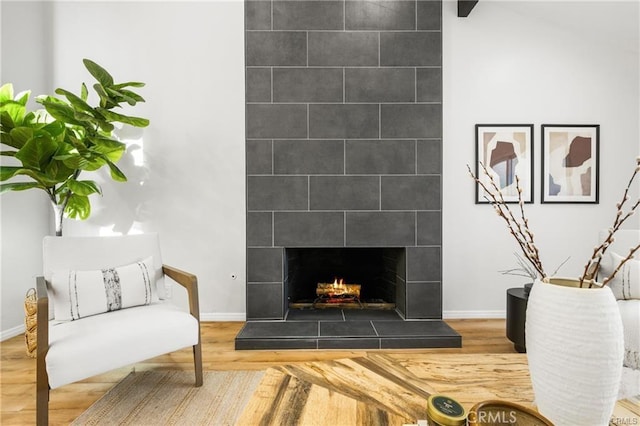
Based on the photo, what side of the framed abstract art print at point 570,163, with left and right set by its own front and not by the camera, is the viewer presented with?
front

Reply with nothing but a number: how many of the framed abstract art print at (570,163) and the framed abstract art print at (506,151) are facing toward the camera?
2

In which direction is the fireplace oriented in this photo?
toward the camera

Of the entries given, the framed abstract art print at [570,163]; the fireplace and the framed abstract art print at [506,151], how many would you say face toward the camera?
3

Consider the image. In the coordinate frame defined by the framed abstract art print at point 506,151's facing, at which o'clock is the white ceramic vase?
The white ceramic vase is roughly at 12 o'clock from the framed abstract art print.

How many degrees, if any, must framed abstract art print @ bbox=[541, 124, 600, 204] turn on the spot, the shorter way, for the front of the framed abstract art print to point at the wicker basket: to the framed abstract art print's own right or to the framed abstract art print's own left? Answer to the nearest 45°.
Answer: approximately 45° to the framed abstract art print's own right

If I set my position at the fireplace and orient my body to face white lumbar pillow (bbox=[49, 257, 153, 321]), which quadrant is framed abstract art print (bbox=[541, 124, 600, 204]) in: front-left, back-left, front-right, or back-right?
back-left

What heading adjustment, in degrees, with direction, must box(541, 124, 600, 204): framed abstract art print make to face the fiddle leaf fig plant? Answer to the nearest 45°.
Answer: approximately 45° to its right

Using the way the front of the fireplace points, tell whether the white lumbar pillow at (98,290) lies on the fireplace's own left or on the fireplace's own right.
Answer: on the fireplace's own right

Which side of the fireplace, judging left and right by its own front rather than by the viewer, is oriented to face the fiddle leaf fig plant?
right

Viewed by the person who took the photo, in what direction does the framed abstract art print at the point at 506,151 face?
facing the viewer

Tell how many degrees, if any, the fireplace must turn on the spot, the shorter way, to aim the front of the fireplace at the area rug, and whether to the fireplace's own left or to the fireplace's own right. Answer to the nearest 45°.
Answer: approximately 45° to the fireplace's own right
